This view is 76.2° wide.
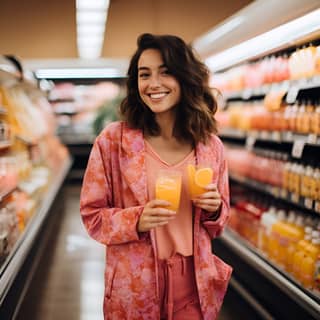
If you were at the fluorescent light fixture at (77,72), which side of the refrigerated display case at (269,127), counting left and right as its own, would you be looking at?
right

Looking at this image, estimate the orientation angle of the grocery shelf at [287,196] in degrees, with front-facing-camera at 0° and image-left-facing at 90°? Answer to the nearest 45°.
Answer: approximately 45°

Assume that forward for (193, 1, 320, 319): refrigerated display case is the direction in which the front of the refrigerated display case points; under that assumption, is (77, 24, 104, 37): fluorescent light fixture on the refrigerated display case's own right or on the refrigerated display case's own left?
on the refrigerated display case's own right

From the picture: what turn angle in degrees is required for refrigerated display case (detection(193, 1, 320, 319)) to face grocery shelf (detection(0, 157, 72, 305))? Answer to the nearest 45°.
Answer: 0° — it already faces it
